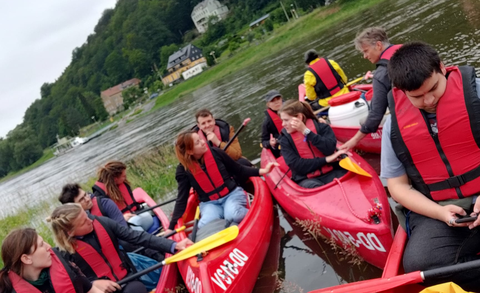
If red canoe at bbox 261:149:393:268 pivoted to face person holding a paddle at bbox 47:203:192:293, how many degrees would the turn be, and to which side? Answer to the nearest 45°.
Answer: approximately 135° to its right

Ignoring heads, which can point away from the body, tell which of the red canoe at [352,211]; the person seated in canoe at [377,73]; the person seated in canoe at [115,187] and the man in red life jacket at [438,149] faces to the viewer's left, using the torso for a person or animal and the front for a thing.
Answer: the person seated in canoe at [377,73]

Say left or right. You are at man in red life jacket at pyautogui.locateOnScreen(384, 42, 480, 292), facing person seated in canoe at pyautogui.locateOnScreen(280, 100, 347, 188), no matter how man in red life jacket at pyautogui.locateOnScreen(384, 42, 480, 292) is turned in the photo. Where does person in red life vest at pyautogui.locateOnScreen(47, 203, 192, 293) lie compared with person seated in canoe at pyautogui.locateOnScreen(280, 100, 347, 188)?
left

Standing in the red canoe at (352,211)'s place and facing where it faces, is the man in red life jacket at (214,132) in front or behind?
behind

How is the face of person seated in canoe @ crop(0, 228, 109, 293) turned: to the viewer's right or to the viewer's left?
to the viewer's right
